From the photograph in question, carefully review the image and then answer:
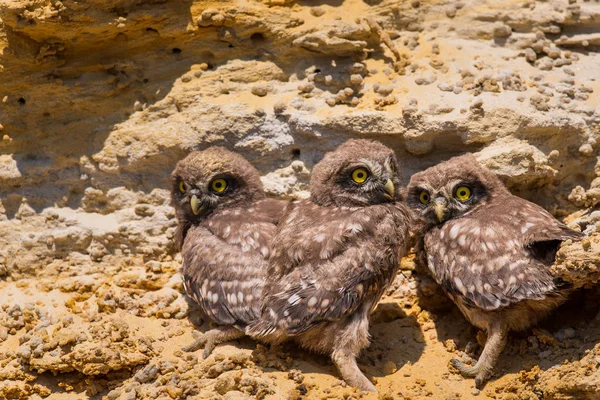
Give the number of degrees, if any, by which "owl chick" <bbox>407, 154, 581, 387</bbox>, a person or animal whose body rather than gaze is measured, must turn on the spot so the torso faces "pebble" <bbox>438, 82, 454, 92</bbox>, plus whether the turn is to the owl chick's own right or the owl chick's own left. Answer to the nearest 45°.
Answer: approximately 90° to the owl chick's own right

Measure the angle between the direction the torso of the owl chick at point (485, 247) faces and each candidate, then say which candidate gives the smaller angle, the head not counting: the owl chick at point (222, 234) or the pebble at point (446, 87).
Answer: the owl chick

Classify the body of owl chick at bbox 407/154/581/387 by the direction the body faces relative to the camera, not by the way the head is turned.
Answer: to the viewer's left

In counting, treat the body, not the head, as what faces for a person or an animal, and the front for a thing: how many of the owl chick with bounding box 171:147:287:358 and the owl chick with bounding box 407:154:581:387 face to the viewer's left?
2

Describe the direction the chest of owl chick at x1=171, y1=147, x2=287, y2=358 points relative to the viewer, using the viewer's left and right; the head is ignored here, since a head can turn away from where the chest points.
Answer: facing to the left of the viewer

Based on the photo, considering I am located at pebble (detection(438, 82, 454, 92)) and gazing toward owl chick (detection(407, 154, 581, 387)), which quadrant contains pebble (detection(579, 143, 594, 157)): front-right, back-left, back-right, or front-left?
front-left

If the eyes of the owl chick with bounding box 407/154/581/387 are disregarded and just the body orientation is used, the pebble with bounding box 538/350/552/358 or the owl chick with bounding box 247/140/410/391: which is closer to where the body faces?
the owl chick

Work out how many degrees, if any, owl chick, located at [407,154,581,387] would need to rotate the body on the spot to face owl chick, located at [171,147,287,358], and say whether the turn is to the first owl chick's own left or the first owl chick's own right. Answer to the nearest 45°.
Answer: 0° — it already faces it

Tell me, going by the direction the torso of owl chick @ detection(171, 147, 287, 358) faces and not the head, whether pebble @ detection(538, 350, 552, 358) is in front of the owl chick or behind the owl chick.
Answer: behind

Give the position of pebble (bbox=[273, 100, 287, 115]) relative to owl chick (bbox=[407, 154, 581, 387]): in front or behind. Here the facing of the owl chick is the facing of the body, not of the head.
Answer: in front
